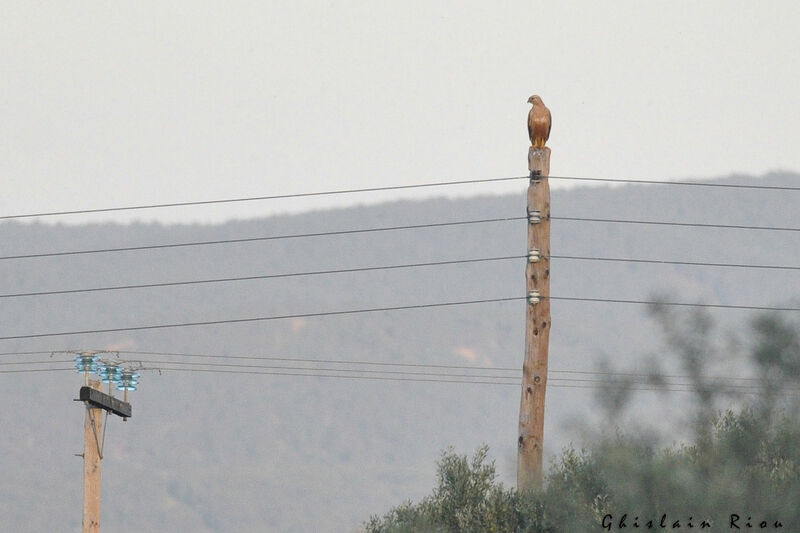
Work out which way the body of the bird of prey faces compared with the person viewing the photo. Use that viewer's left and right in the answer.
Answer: facing the viewer and to the left of the viewer

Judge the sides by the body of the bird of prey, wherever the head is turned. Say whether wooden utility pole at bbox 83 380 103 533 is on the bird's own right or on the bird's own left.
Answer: on the bird's own right
